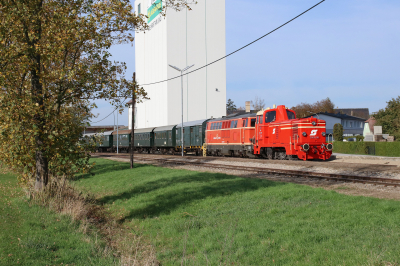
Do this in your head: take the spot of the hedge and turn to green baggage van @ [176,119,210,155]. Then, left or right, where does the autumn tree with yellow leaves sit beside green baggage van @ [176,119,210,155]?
left

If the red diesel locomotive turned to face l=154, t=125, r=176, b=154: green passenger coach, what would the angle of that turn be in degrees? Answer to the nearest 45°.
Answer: approximately 180°

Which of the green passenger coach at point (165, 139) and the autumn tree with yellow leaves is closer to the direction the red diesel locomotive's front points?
the autumn tree with yellow leaves

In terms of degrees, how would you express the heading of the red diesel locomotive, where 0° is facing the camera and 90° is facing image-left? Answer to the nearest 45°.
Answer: approximately 315°

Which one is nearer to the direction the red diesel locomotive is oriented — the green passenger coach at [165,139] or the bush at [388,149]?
the bush

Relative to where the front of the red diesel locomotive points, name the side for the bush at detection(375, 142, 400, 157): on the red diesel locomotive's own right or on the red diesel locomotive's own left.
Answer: on the red diesel locomotive's own left

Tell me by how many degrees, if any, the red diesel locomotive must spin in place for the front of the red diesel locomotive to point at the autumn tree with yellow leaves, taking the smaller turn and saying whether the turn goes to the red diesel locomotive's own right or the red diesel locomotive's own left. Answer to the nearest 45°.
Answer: approximately 90° to the red diesel locomotive's own right
